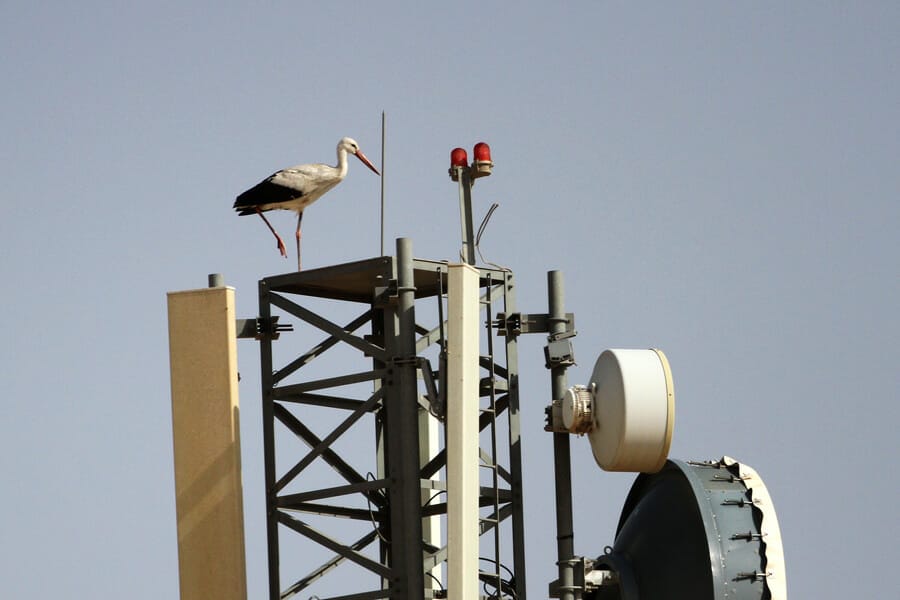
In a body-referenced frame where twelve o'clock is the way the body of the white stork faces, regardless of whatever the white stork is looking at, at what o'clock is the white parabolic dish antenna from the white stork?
The white parabolic dish antenna is roughly at 1 o'clock from the white stork.

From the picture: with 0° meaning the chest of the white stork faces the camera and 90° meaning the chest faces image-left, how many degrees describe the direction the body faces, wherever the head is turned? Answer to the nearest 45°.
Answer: approximately 270°

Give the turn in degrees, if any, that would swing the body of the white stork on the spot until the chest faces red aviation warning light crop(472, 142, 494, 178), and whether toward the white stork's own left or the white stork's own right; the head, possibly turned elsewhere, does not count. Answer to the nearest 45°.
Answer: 0° — it already faces it

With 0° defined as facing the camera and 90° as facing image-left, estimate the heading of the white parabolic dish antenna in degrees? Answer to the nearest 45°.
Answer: approximately 270°

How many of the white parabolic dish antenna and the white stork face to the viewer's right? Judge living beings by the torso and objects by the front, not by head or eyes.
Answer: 2

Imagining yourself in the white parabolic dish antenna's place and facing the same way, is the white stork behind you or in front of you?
behind
